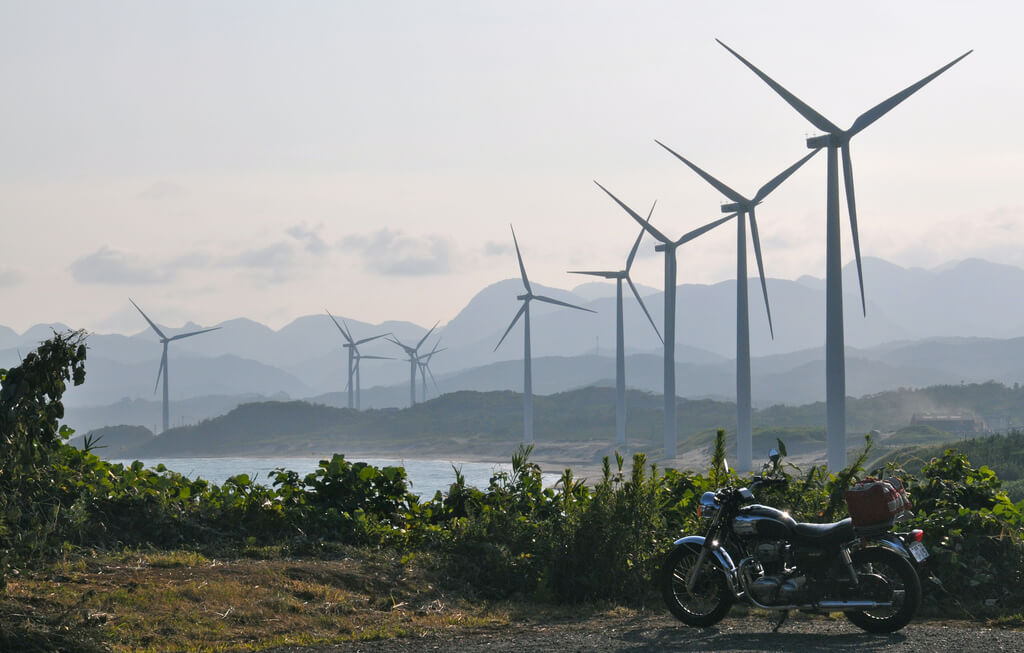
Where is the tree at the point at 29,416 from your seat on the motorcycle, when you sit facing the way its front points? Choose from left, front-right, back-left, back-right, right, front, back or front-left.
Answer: front

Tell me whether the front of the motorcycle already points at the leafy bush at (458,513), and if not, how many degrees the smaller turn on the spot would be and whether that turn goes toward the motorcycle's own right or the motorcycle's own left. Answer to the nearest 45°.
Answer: approximately 45° to the motorcycle's own right

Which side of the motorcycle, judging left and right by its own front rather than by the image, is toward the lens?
left
